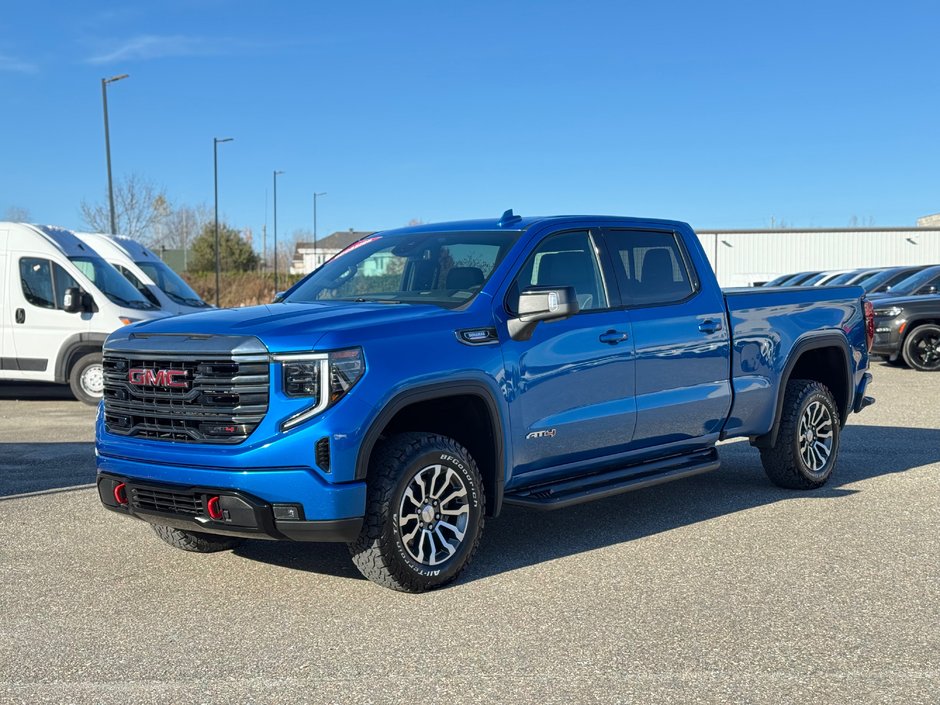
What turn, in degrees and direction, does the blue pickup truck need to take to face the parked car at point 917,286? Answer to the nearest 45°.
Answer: approximately 180°

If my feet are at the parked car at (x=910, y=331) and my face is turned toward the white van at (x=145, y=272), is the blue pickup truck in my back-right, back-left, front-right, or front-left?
front-left

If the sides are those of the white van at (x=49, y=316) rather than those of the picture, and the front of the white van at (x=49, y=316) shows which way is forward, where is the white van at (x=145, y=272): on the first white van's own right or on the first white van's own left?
on the first white van's own left

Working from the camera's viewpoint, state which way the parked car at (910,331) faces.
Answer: facing the viewer and to the left of the viewer

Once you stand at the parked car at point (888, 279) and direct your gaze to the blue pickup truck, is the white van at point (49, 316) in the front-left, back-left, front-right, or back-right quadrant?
front-right

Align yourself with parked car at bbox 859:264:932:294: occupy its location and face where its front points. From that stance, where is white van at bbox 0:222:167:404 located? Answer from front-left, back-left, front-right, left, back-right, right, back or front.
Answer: front

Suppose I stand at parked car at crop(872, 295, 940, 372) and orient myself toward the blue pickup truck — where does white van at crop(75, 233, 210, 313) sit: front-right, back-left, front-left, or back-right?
front-right

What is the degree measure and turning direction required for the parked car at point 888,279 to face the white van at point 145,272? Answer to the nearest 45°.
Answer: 0° — it already faces it

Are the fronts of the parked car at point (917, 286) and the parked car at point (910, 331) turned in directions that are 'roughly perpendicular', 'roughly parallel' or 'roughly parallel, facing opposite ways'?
roughly parallel

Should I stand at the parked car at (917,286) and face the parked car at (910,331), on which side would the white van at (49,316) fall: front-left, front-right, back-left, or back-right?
front-right

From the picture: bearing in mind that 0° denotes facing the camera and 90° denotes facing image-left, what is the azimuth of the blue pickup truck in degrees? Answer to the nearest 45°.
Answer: approximately 45°

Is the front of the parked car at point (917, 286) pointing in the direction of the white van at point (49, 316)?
yes
